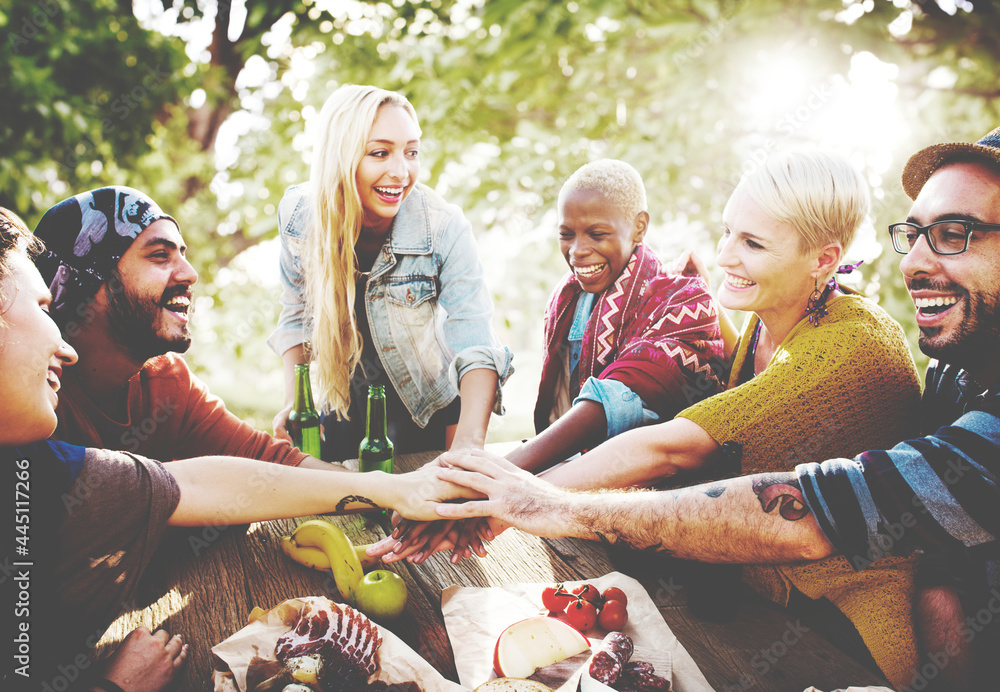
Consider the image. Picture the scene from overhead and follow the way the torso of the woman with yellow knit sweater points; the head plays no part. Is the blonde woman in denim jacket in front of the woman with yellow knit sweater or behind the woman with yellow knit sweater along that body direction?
in front

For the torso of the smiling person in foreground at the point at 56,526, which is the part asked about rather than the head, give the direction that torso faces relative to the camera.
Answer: to the viewer's right

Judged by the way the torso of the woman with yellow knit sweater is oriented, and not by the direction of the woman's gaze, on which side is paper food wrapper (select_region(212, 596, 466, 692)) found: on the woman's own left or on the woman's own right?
on the woman's own left

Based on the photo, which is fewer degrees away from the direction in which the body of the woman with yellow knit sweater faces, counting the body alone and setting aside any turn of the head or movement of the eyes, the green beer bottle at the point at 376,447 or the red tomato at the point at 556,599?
the green beer bottle

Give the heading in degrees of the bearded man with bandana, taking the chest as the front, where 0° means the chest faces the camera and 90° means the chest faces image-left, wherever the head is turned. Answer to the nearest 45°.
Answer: approximately 270°

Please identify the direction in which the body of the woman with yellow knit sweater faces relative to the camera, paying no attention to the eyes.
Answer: to the viewer's left

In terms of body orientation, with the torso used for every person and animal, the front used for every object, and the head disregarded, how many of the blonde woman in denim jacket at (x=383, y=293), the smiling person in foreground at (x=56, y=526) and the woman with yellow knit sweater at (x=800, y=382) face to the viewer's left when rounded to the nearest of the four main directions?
1

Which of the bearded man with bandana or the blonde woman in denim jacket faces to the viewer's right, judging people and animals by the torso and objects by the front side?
the bearded man with bandana

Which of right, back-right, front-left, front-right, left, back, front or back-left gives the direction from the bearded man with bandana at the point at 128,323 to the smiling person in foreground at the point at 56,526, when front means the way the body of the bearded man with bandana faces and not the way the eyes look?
right

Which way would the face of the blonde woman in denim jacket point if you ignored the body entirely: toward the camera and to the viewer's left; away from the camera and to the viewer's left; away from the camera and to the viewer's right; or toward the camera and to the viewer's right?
toward the camera and to the viewer's right
